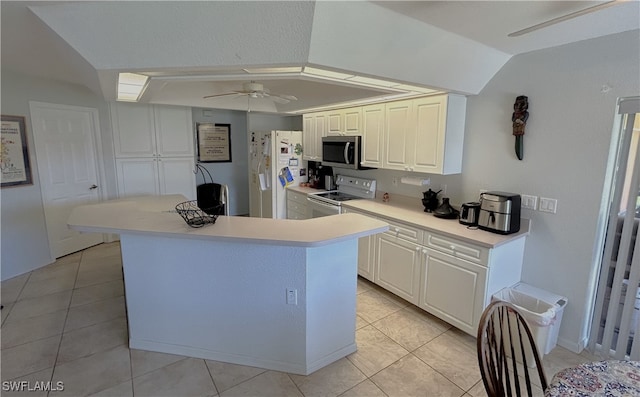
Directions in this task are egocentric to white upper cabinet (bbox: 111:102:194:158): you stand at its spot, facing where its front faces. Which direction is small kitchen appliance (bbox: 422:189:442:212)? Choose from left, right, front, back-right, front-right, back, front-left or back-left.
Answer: front-left

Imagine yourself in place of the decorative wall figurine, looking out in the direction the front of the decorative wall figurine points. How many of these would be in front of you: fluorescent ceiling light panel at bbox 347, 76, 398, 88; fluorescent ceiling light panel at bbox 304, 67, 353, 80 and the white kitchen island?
3

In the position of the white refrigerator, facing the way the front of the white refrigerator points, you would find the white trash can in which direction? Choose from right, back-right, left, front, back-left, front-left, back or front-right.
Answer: left

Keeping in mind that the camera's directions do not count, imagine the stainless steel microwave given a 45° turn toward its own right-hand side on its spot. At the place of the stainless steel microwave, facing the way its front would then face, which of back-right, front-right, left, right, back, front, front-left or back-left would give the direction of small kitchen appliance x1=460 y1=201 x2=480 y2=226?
back-left

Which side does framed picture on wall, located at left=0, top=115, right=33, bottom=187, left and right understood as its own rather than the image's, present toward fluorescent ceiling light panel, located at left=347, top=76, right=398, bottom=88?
front

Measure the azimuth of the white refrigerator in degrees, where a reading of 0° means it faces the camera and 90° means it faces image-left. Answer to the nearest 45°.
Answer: approximately 45°

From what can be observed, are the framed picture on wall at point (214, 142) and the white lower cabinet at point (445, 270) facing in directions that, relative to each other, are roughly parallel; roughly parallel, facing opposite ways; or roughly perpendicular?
roughly perpendicular

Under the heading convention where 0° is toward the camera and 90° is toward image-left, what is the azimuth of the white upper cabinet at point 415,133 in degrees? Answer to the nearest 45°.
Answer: approximately 45°

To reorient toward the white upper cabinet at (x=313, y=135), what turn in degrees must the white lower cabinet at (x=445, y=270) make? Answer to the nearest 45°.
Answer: approximately 90° to its right

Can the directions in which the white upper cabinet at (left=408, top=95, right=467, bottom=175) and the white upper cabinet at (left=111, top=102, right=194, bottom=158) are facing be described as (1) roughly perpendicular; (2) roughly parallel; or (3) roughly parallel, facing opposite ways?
roughly perpendicular

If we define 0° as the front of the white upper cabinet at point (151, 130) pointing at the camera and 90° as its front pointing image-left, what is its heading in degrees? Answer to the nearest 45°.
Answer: approximately 0°

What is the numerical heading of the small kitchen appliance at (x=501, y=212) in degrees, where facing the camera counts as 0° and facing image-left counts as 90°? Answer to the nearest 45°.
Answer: approximately 45°

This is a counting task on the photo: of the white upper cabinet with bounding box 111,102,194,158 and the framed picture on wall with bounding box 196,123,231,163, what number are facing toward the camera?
2
